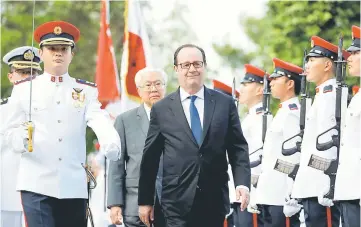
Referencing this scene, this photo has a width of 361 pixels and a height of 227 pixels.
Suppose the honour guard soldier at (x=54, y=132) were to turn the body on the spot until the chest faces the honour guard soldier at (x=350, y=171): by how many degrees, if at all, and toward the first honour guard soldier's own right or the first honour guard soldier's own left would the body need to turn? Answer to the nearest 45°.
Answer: approximately 90° to the first honour guard soldier's own left

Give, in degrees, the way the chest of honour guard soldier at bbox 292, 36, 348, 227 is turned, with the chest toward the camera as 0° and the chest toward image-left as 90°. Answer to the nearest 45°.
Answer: approximately 90°

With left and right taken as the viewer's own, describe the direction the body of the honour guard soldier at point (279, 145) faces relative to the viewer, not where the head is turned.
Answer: facing to the left of the viewer

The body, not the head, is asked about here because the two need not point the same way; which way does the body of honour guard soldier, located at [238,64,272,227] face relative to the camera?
to the viewer's left

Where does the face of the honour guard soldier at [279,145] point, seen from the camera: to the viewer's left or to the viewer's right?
to the viewer's left
